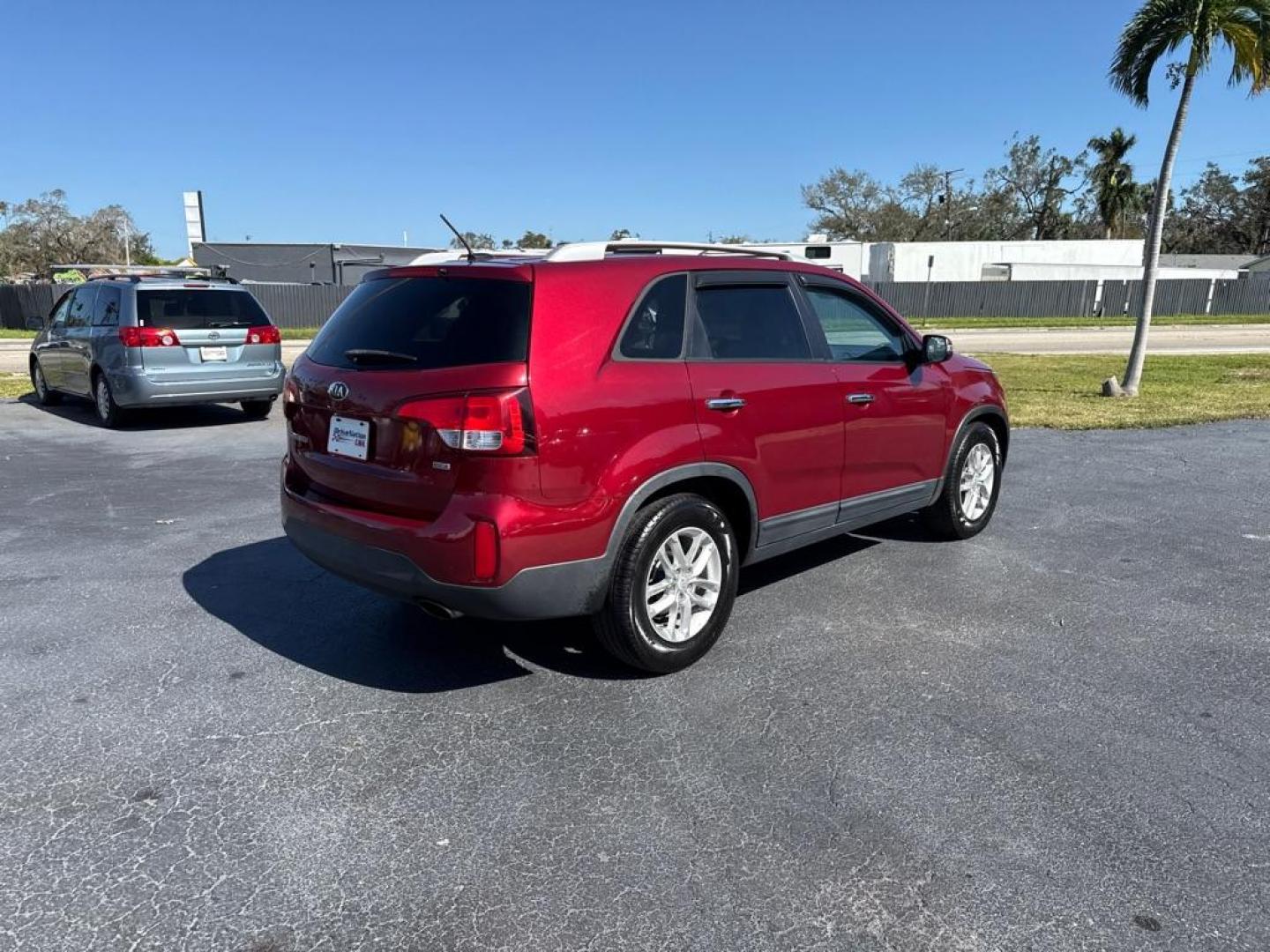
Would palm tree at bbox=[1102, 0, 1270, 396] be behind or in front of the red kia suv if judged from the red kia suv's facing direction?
in front

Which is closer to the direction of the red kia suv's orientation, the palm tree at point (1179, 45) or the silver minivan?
the palm tree

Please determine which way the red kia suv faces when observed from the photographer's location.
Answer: facing away from the viewer and to the right of the viewer

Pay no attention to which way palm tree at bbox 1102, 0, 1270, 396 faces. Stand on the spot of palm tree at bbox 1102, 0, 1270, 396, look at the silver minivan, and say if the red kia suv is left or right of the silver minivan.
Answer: left

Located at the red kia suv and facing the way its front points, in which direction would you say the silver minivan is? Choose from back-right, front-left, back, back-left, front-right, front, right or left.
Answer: left
